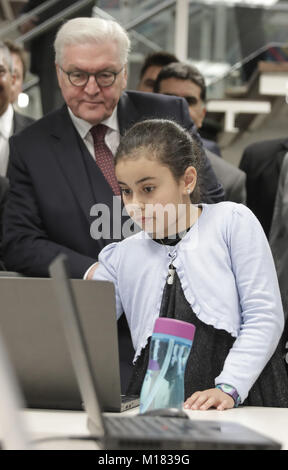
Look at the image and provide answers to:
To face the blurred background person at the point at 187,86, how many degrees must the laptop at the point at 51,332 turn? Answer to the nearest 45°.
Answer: approximately 45° to its left

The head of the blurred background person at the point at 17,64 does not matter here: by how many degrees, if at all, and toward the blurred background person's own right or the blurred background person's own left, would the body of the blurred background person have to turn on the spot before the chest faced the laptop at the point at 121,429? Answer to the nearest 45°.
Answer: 0° — they already face it

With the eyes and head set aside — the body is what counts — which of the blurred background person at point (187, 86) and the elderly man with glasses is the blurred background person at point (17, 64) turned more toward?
the elderly man with glasses

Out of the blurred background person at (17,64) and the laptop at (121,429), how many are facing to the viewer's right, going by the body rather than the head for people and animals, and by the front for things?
1

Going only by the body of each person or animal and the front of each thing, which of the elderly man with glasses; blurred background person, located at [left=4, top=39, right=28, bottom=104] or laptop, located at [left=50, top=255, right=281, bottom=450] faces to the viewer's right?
the laptop

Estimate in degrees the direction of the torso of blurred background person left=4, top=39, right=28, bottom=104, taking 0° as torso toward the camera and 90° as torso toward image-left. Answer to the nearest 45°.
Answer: approximately 0°

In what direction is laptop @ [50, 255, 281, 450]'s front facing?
to the viewer's right
